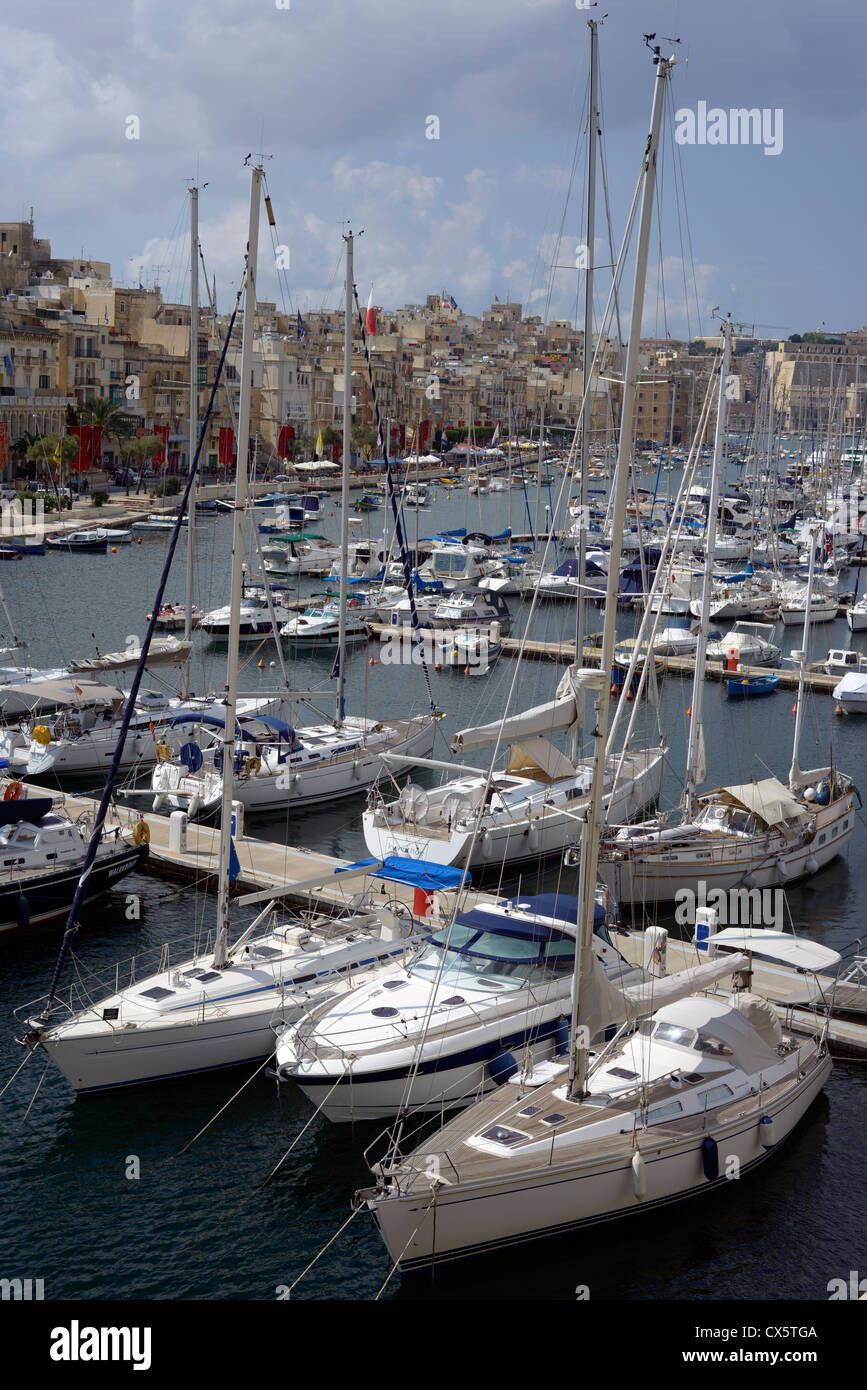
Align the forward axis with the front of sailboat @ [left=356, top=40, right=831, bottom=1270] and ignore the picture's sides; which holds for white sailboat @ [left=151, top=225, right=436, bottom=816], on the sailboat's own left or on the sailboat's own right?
on the sailboat's own right

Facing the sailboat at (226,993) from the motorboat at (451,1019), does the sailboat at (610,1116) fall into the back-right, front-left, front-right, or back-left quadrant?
back-left

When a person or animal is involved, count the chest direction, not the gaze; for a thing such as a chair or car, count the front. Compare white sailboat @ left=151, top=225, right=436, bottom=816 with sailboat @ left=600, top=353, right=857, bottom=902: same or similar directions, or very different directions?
very different directions

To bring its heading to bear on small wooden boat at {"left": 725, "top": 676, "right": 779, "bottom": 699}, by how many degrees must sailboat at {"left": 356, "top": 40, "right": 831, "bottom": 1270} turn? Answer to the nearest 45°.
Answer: approximately 135° to its right

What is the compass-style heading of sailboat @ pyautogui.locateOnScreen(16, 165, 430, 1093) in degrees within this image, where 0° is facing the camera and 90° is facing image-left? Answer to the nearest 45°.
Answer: approximately 45°

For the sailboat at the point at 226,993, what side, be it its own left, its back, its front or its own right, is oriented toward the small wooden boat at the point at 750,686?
back

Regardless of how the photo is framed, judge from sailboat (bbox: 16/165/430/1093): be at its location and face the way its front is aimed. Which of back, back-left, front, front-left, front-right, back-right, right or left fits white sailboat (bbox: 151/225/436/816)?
back-right

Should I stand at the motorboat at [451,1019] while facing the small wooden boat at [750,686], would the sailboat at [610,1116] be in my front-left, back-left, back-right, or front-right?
back-right

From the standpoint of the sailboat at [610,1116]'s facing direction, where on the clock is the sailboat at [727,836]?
the sailboat at [727,836] is roughly at 5 o'clock from the sailboat at [610,1116].
